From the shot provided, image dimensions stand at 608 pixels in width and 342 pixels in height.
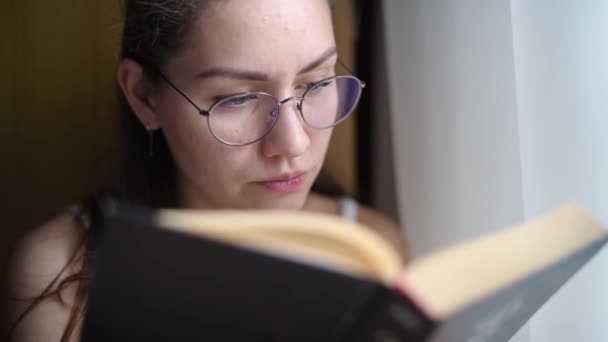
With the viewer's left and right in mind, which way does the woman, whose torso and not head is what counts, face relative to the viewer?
facing the viewer and to the right of the viewer

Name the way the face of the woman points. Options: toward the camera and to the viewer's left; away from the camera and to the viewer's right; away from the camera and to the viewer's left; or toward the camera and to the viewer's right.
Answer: toward the camera and to the viewer's right
